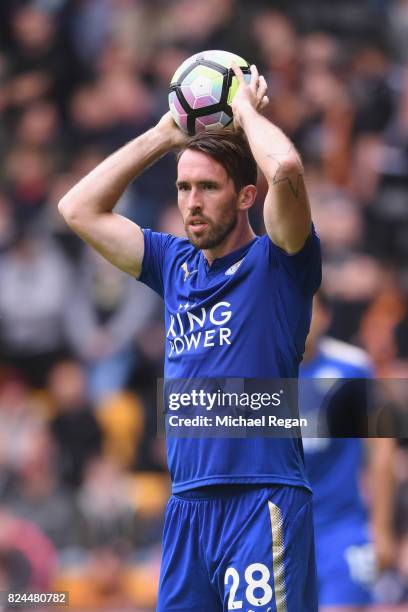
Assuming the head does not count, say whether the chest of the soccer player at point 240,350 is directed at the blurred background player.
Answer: no

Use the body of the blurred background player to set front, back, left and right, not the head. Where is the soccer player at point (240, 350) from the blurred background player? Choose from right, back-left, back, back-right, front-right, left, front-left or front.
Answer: front

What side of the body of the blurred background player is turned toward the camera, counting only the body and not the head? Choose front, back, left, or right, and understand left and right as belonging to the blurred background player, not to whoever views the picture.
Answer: front

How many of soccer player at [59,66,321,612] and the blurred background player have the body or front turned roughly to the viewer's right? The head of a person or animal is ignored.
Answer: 0

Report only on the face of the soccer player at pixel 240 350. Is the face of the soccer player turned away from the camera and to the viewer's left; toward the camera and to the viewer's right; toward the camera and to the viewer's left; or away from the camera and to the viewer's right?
toward the camera and to the viewer's left

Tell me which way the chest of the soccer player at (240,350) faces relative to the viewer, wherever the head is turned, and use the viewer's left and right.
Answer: facing the viewer and to the left of the viewer
